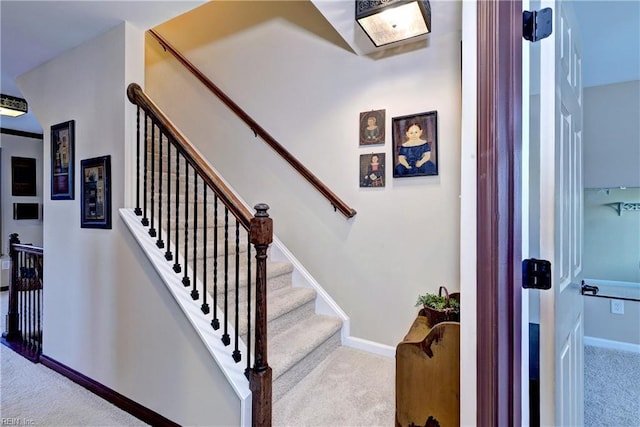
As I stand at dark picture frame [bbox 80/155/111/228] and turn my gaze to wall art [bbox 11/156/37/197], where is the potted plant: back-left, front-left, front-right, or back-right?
back-right

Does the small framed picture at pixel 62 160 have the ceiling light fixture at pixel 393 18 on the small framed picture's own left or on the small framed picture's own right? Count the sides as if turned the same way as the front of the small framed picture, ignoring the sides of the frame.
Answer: on the small framed picture's own left

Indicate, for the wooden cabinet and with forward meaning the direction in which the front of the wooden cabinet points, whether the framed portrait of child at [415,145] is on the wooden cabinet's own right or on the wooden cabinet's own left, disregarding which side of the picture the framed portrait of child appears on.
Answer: on the wooden cabinet's own right

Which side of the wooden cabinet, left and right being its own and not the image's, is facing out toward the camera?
left

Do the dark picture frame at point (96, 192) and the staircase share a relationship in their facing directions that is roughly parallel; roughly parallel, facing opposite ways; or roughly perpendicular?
roughly perpendicular

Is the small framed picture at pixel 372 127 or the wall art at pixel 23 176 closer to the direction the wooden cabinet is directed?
the wall art

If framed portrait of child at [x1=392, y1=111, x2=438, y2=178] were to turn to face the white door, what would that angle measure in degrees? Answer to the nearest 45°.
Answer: approximately 45° to its left

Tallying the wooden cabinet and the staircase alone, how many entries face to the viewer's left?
1
